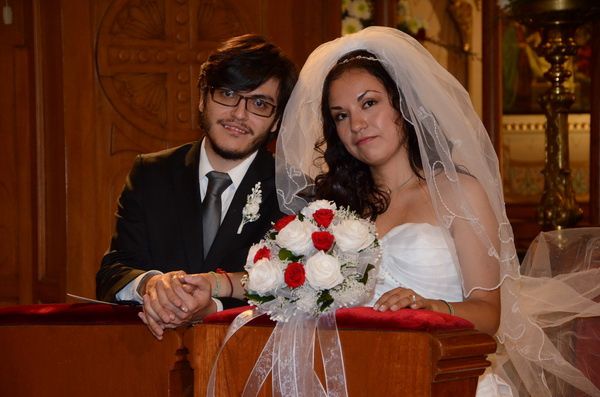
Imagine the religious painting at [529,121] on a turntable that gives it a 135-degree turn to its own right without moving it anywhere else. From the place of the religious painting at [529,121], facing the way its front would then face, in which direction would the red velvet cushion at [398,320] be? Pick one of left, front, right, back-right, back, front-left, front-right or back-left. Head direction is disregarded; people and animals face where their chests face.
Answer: back-left

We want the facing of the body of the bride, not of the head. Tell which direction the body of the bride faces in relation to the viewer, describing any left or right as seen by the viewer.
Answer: facing the viewer and to the left of the viewer

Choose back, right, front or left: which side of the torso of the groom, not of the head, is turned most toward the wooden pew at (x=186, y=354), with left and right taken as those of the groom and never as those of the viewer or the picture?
front

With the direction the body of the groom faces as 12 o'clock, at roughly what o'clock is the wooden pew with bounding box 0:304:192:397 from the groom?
The wooden pew is roughly at 1 o'clock from the groom.

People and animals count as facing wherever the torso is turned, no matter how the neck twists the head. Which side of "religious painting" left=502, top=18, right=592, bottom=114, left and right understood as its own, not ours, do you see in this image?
front

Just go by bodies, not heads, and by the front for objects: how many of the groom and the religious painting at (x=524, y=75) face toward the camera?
2

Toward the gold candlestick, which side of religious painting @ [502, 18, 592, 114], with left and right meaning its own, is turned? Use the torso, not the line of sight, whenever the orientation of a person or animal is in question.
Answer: front

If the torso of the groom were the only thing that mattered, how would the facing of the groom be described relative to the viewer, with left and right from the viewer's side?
facing the viewer

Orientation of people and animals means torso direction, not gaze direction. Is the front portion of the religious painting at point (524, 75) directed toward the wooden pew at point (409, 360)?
yes

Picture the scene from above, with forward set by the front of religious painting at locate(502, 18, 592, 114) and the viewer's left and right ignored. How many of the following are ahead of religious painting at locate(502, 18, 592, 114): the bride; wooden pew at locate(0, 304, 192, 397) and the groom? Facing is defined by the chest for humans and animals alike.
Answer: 3

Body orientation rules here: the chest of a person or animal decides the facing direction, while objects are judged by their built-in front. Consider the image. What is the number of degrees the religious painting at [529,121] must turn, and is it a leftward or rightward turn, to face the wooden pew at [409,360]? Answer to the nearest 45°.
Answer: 0° — it already faces it

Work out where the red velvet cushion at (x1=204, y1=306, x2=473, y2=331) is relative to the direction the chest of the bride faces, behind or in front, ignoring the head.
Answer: in front

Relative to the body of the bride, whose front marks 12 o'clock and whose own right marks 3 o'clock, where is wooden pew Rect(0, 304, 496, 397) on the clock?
The wooden pew is roughly at 12 o'clock from the bride.
